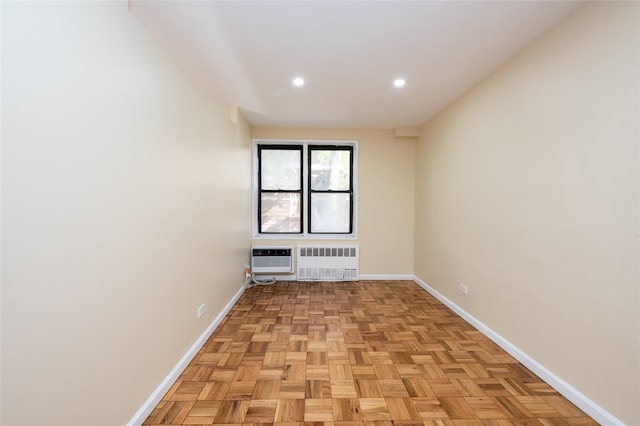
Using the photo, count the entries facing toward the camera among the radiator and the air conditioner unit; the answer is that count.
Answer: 2

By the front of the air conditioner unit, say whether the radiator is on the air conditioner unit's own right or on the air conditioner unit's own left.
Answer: on the air conditioner unit's own left

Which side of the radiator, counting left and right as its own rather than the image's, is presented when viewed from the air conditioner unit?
right

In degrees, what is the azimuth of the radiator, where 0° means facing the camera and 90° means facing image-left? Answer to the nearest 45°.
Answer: approximately 0°
